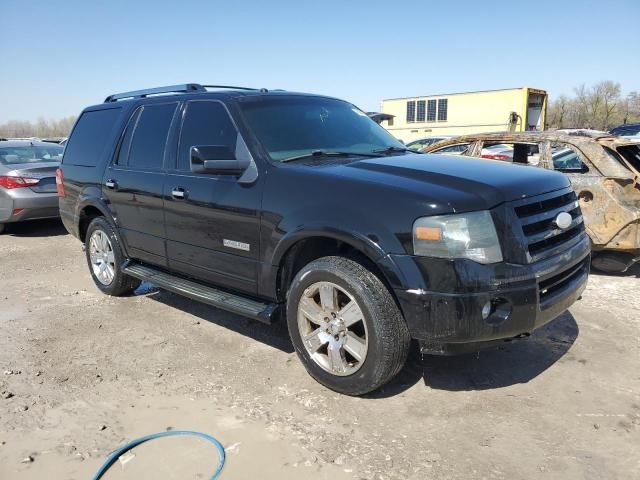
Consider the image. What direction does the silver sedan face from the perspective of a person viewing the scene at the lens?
facing away from the viewer and to the left of the viewer

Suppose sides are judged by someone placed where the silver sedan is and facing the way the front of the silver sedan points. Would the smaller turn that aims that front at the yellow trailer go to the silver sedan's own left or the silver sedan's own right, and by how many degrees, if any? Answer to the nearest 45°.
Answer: approximately 90° to the silver sedan's own right

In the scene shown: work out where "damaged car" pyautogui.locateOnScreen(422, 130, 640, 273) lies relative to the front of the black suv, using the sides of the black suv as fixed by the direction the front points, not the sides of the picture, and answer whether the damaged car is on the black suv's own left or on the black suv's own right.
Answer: on the black suv's own left

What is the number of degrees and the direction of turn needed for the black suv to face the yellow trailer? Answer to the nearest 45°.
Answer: approximately 135° to its left

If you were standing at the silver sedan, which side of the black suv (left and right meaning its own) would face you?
back

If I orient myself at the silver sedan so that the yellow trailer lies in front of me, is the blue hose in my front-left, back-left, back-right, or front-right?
back-right

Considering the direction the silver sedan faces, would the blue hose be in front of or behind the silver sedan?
behind
